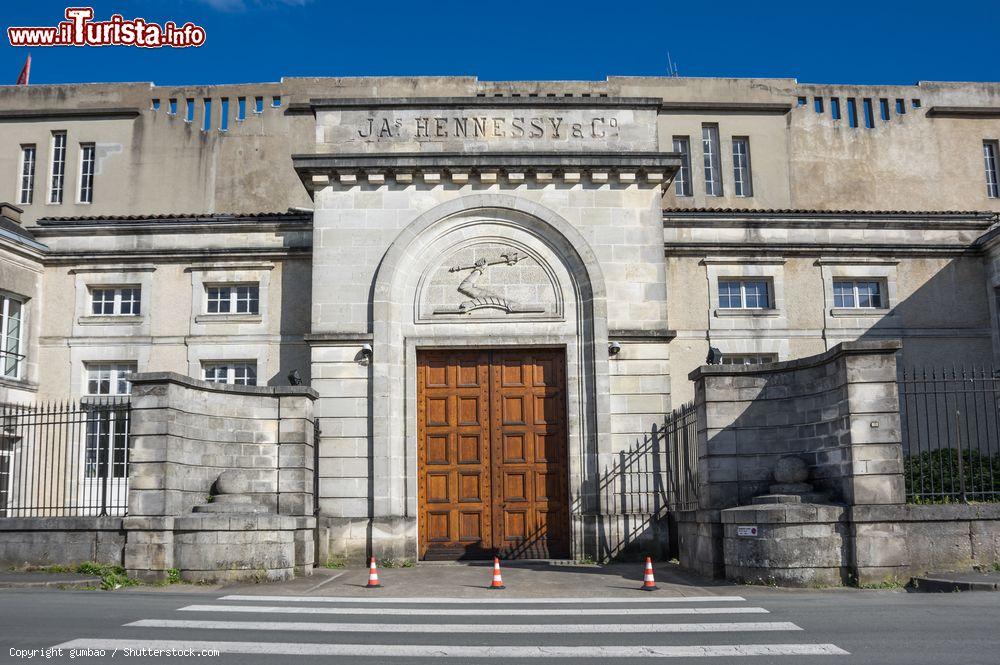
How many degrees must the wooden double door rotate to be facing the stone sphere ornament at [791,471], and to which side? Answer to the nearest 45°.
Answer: approximately 45° to its left

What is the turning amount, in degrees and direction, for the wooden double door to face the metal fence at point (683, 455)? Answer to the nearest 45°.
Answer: approximately 90° to its left

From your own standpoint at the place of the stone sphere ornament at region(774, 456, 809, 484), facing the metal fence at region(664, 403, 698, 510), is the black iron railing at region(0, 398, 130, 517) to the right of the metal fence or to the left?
left

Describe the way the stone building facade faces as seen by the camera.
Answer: facing the viewer

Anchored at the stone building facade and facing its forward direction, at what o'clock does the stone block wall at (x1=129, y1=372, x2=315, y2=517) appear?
The stone block wall is roughly at 2 o'clock from the stone building facade.

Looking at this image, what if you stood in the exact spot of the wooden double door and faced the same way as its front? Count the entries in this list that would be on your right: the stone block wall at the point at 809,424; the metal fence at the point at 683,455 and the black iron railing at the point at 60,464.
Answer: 1

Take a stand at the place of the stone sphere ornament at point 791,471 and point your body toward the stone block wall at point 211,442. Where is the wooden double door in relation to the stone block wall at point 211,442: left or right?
right

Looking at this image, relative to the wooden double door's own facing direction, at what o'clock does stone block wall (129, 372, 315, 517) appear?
The stone block wall is roughly at 2 o'clock from the wooden double door.

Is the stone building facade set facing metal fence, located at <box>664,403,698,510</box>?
no

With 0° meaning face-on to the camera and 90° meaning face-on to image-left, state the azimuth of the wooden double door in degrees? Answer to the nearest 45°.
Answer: approximately 0°

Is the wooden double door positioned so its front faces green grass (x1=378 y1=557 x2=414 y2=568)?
no
